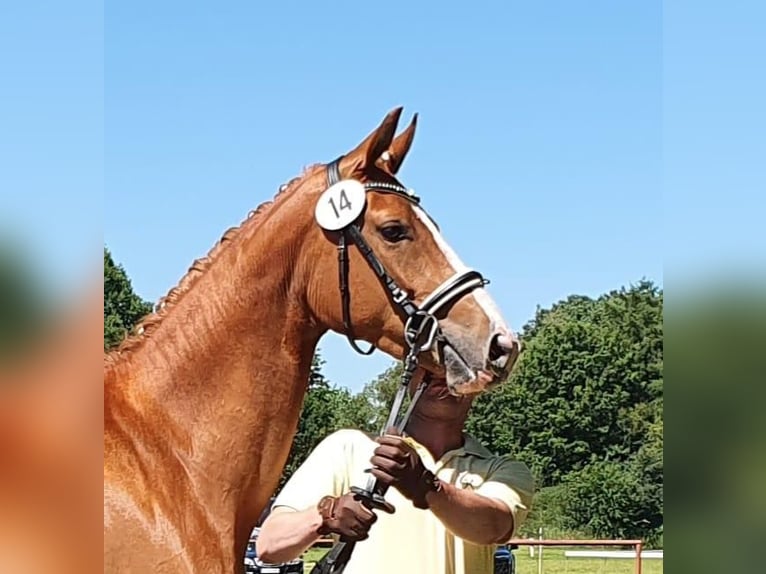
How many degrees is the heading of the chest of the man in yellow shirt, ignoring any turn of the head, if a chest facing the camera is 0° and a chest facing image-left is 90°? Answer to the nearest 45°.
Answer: approximately 0°

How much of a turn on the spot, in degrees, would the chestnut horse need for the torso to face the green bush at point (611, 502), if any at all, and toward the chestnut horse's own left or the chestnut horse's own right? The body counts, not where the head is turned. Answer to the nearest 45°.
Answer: approximately 90° to the chestnut horse's own left

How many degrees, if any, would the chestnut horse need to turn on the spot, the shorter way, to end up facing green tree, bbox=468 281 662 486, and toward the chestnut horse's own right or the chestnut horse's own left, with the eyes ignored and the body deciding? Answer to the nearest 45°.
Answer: approximately 90° to the chestnut horse's own left

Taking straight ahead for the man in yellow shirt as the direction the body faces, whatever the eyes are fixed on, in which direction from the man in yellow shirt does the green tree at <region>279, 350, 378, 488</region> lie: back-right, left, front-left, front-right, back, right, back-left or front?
back

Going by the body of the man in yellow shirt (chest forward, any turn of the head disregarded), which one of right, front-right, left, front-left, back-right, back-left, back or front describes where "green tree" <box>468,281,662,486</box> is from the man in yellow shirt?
back

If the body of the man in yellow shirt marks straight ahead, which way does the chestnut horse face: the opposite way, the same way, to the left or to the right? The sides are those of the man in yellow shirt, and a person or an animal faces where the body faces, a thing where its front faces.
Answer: to the left

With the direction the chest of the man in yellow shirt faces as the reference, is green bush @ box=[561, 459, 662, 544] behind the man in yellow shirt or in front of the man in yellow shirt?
behind

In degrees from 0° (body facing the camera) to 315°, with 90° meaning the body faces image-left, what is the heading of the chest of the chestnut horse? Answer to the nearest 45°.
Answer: approximately 270°
